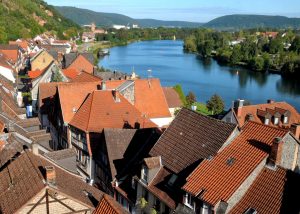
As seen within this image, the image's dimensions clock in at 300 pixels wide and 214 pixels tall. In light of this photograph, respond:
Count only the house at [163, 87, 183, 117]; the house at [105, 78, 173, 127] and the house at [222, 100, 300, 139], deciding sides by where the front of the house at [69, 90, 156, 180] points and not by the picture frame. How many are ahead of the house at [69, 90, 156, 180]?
0

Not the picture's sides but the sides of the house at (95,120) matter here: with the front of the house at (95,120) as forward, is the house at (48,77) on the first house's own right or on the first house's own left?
on the first house's own right

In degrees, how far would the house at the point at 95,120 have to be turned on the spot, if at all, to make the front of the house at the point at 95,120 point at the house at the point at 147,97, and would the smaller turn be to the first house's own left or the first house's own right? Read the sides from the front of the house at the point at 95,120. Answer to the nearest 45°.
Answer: approximately 180°

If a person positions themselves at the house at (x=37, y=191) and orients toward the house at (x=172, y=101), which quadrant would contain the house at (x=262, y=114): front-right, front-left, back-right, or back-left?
front-right

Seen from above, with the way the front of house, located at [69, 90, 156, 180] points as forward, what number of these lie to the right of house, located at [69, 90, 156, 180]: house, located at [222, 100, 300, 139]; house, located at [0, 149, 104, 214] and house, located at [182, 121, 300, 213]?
0

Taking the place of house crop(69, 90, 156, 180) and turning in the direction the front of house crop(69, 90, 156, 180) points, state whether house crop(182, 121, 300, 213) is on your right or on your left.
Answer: on your left

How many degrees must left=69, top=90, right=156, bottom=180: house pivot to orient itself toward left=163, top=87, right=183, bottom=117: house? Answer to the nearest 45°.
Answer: approximately 180°

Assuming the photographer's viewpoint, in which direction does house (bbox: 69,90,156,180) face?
facing the viewer and to the left of the viewer

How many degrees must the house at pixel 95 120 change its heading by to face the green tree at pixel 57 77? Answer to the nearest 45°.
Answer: approximately 135° to its right

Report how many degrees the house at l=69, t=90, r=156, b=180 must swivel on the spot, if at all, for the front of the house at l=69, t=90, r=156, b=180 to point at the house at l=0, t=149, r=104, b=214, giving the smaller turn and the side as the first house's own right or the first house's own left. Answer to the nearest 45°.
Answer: approximately 45° to the first house's own left

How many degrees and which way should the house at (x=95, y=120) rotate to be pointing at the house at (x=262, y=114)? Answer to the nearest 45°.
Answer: approximately 135° to its left
